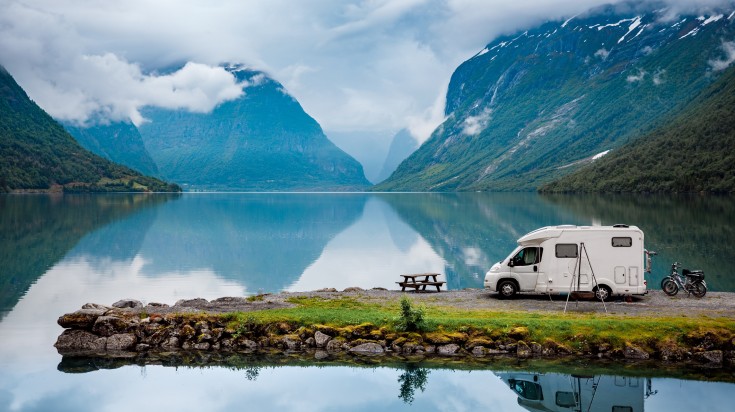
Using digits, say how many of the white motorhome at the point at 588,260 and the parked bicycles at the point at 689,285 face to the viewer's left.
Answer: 2

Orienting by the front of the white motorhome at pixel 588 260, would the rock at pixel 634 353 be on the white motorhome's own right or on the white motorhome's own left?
on the white motorhome's own left

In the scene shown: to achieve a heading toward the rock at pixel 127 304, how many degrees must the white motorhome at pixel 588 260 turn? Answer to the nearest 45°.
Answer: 0° — it already faces it

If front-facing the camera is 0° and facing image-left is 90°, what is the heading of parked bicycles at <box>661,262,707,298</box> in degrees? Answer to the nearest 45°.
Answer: approximately 90°

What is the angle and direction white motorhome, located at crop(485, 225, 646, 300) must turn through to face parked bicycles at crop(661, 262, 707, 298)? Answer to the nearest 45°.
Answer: approximately 135° to its right

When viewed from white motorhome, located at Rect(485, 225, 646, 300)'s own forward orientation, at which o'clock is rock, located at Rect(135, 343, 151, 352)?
The rock is roughly at 11 o'clock from the white motorhome.

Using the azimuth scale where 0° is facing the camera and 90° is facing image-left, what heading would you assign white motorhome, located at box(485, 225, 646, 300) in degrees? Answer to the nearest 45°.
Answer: approximately 90°

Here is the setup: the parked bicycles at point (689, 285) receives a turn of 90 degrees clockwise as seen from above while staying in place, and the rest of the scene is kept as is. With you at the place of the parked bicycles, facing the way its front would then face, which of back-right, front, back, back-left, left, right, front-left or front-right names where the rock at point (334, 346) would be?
back-left
